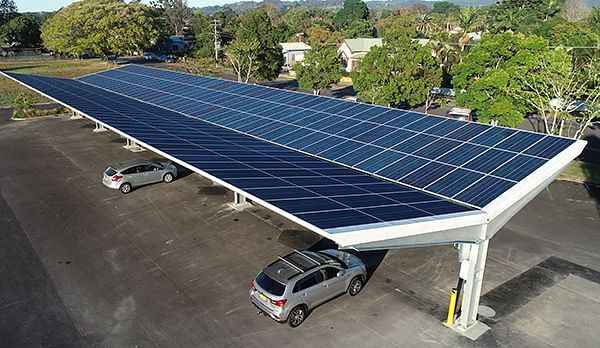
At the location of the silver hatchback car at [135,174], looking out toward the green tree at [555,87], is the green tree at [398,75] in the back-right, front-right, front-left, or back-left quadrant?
front-left

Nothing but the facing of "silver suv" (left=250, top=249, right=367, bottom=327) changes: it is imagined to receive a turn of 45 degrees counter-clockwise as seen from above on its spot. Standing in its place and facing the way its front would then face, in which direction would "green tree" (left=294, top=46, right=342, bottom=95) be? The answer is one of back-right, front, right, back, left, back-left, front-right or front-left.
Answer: front

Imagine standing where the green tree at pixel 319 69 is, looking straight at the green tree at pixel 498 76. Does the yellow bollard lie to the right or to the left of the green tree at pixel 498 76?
right

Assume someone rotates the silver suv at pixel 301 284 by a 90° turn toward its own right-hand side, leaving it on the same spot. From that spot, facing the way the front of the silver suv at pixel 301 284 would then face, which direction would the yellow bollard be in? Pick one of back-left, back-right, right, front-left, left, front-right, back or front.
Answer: front-left

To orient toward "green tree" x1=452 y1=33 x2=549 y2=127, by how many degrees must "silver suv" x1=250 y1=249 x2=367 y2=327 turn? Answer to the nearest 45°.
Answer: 0° — it already faces it

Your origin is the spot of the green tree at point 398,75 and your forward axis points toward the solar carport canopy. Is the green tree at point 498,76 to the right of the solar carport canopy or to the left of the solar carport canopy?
left

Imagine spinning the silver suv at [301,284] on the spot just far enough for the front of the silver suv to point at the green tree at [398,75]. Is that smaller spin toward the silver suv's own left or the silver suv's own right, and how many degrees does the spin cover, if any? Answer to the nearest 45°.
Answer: approximately 45° to the silver suv's own left

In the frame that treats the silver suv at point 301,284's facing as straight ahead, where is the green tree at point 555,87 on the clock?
The green tree is roughly at 12 o'clock from the silver suv.

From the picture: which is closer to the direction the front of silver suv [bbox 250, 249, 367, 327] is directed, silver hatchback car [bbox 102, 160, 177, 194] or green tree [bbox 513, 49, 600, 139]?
the green tree

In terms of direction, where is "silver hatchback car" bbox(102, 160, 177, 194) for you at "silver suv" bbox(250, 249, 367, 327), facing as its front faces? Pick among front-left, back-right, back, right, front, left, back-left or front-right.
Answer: left

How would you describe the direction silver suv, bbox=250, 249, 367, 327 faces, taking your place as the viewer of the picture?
facing away from the viewer and to the right of the viewer

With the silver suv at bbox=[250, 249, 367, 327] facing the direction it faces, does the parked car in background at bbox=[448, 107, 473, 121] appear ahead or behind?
ahead
